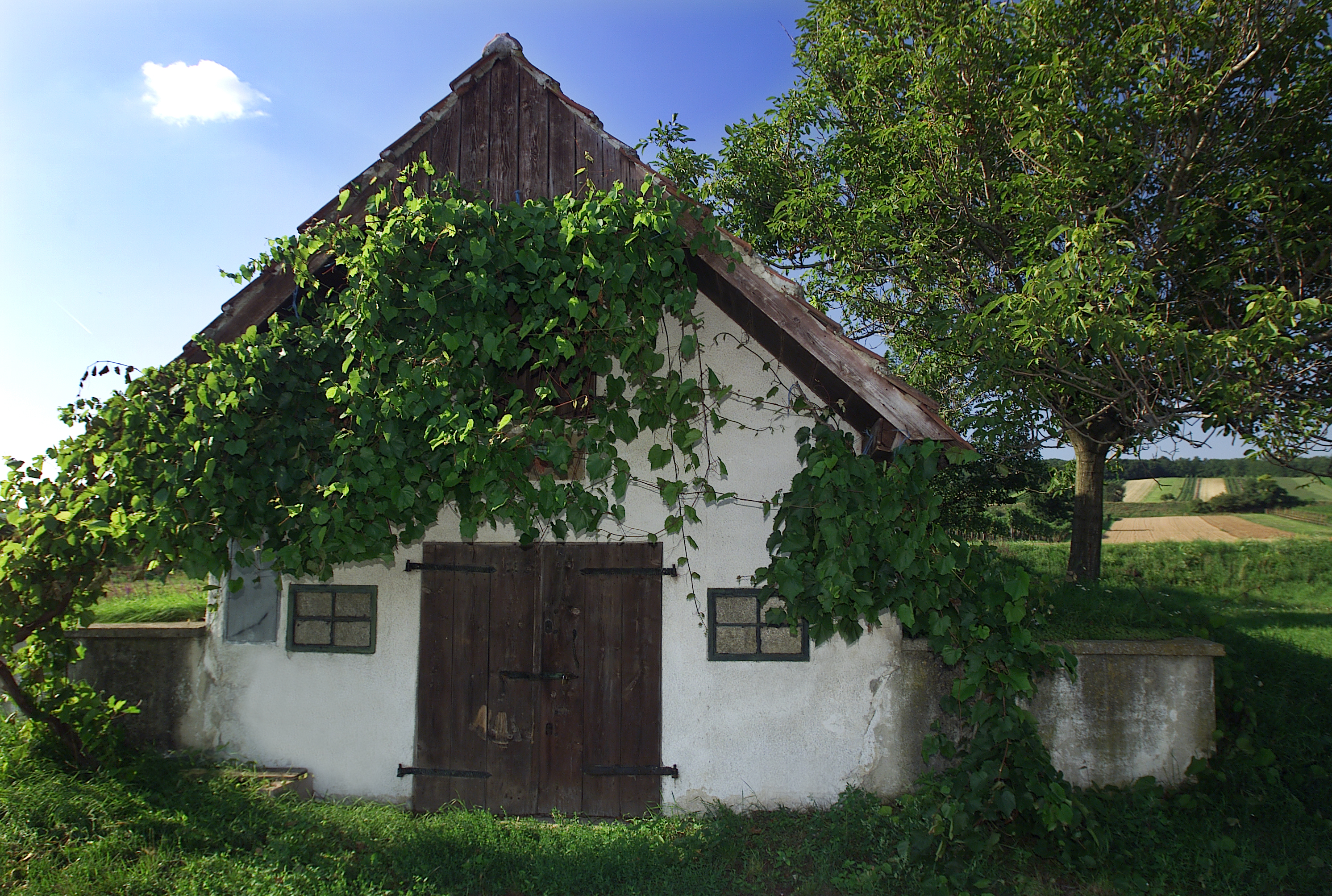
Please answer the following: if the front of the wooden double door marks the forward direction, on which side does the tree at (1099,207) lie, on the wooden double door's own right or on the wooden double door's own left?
on the wooden double door's own left

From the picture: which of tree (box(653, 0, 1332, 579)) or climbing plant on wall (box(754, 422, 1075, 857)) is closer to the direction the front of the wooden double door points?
the climbing plant on wall

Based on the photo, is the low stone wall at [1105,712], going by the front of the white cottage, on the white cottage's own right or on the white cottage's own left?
on the white cottage's own left

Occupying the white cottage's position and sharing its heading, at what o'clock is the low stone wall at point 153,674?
The low stone wall is roughly at 3 o'clock from the white cottage.

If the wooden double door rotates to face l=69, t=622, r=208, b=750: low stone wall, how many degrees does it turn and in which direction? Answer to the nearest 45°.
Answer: approximately 90° to its right

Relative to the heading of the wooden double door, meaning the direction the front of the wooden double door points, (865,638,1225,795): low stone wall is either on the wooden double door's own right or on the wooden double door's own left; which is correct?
on the wooden double door's own left

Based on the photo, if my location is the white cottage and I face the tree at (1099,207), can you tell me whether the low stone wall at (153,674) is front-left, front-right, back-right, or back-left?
back-left
